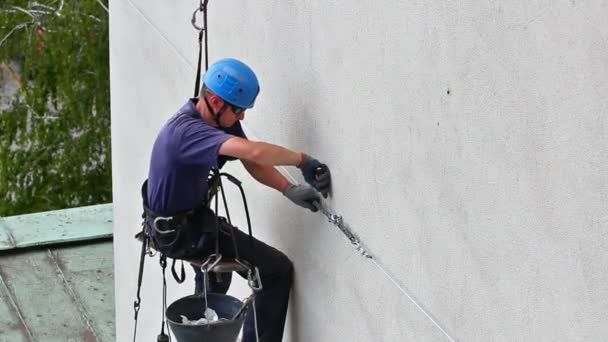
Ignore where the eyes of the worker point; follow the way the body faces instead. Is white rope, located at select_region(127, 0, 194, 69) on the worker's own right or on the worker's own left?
on the worker's own left

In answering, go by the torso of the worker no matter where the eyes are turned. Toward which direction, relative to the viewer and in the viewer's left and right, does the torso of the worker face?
facing to the right of the viewer

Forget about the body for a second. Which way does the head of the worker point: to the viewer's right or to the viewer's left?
to the viewer's right

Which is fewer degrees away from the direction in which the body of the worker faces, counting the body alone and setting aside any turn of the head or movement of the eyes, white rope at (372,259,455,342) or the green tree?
the white rope

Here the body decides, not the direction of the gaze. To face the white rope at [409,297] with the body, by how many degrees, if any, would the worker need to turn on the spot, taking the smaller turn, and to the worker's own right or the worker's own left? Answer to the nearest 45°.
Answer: approximately 45° to the worker's own right

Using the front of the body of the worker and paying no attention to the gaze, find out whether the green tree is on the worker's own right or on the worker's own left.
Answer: on the worker's own left
